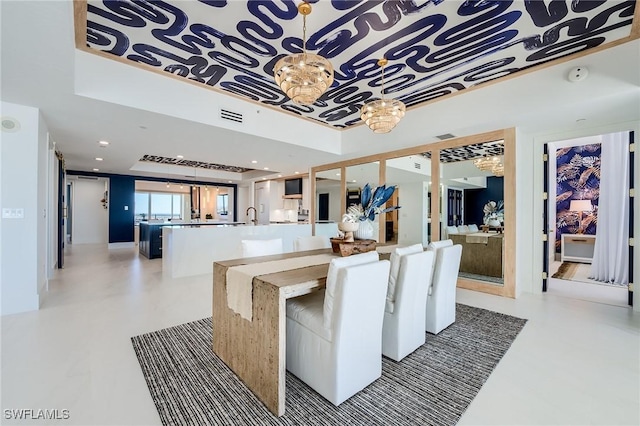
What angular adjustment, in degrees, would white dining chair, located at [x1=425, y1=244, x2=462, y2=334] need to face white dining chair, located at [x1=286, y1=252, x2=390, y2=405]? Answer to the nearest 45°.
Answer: approximately 90° to its left

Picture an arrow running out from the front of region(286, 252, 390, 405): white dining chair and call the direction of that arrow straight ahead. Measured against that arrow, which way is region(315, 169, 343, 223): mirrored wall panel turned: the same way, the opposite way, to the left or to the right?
to the left

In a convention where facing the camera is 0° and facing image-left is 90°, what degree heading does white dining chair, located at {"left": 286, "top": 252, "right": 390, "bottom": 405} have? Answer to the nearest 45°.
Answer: approximately 135°

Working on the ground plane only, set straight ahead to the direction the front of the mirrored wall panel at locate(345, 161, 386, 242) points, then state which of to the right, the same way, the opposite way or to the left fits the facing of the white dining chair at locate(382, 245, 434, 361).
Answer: to the right

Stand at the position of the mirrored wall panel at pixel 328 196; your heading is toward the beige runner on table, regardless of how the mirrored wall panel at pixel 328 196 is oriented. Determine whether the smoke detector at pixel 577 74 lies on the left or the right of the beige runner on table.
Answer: left

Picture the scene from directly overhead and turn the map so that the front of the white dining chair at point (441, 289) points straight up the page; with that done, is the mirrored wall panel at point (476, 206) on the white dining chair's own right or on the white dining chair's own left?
on the white dining chair's own right

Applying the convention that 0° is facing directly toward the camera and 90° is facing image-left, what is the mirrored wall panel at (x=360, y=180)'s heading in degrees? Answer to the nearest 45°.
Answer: approximately 45°

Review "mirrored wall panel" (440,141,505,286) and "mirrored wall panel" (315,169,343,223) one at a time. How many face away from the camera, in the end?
0

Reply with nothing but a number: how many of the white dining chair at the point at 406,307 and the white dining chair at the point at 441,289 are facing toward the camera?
0

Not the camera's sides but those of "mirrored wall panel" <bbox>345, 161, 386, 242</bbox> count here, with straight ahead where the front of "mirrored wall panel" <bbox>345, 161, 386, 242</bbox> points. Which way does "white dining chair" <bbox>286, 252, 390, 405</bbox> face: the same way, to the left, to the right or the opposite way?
to the right

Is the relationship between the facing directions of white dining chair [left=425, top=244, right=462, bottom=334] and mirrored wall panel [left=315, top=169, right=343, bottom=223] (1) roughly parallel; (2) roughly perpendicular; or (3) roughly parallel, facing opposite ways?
roughly perpendicular

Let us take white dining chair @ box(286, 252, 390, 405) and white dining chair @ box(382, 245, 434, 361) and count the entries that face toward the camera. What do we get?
0

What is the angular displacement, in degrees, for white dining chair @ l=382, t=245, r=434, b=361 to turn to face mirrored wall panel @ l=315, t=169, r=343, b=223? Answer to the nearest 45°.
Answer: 0° — it already faces it

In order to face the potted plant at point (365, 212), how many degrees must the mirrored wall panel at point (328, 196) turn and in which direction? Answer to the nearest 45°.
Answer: approximately 45° to its left

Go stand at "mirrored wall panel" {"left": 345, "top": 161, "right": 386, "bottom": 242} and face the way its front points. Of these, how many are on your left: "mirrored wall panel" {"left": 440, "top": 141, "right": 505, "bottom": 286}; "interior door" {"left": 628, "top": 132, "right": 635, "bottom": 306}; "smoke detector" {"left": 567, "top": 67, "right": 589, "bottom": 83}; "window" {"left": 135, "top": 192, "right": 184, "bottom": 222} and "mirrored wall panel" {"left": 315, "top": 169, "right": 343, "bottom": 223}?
3

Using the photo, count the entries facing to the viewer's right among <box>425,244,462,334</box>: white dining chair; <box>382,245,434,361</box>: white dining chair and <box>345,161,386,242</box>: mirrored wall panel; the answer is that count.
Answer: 0
